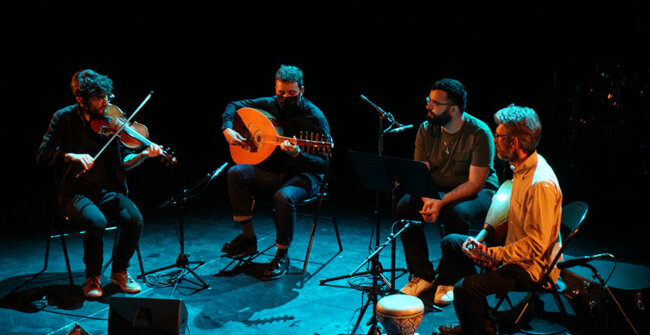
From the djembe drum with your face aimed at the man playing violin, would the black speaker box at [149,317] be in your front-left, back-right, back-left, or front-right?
front-left

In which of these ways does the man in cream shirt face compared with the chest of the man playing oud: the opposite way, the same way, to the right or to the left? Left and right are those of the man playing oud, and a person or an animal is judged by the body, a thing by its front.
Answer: to the right

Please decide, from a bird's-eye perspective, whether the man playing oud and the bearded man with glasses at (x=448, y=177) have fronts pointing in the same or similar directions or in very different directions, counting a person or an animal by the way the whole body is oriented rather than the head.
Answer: same or similar directions

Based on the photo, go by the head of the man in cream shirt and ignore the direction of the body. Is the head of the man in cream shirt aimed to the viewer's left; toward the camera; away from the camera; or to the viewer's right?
to the viewer's left

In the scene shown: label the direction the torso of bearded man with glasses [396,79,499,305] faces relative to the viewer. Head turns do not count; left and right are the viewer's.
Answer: facing the viewer and to the left of the viewer

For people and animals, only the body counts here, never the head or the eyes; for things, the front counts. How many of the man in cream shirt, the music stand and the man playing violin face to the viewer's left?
1

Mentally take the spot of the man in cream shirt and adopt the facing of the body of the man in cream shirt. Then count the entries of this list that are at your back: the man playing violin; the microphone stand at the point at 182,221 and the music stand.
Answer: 0

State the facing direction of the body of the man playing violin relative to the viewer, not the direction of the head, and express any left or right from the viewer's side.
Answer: facing the viewer and to the right of the viewer

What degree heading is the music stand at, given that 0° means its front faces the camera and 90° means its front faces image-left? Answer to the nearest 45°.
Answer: approximately 225°

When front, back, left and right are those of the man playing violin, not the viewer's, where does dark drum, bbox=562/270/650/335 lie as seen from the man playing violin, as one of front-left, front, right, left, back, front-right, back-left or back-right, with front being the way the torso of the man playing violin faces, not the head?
front

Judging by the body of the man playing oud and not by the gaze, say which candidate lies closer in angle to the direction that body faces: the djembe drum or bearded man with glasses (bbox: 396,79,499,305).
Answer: the djembe drum

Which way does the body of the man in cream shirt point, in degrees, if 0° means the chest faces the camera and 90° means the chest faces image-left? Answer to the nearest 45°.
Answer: approximately 90°

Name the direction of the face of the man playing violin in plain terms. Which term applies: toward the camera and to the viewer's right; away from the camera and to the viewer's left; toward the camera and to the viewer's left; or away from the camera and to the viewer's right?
toward the camera and to the viewer's right

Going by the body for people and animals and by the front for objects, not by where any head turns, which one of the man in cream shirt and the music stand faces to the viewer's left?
the man in cream shirt

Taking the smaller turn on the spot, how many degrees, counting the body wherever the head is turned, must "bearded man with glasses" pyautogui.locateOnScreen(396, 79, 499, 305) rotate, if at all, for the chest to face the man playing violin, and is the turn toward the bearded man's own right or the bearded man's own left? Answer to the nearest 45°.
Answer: approximately 45° to the bearded man's own right

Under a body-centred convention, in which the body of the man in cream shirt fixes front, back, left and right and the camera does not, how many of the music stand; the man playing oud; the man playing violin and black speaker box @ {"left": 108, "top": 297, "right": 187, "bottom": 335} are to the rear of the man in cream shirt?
0

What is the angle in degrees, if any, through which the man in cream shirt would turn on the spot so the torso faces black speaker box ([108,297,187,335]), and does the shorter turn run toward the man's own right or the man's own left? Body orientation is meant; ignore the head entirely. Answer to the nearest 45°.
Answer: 0° — they already face it

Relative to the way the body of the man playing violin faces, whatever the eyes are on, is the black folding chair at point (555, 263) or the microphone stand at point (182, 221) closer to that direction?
the black folding chair

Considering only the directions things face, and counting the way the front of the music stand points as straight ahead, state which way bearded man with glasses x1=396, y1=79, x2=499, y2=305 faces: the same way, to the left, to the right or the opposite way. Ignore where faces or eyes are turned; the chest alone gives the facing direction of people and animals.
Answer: the opposite way

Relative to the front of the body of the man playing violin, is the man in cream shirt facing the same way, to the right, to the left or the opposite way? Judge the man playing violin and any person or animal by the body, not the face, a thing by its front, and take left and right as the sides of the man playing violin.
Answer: to the right
